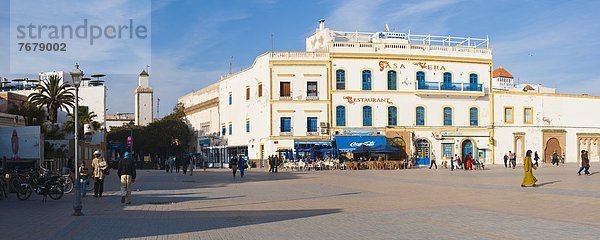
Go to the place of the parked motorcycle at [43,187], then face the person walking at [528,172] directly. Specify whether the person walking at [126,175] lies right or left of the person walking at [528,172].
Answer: right

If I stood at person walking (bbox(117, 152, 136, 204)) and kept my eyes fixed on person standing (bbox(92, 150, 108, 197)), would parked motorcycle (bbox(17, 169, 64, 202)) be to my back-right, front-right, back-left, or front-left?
front-left

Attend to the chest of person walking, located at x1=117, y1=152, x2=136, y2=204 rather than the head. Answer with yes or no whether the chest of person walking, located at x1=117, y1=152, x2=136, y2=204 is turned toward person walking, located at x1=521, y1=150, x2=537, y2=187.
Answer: no
